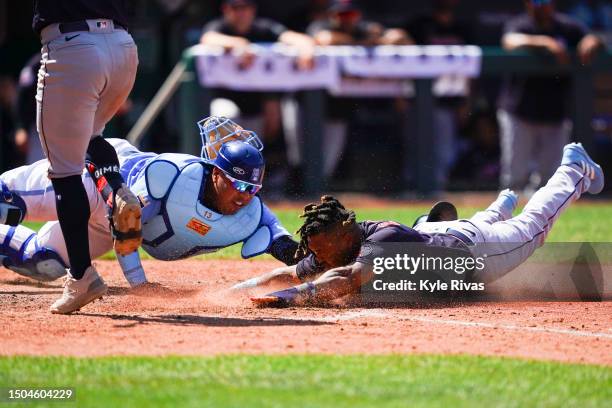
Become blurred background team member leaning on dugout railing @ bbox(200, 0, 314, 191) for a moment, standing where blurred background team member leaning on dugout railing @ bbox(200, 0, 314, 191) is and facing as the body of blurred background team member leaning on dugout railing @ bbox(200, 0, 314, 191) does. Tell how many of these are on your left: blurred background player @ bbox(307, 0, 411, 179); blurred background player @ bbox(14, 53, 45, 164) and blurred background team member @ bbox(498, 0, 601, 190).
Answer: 2

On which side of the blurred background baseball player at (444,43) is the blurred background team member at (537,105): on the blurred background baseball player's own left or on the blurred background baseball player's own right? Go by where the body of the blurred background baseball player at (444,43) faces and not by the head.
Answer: on the blurred background baseball player's own left

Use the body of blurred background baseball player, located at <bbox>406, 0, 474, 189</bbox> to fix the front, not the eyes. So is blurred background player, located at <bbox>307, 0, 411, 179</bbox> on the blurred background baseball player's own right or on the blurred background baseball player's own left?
on the blurred background baseball player's own right

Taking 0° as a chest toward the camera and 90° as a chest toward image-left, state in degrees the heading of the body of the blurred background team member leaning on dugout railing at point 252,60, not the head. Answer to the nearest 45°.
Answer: approximately 0°

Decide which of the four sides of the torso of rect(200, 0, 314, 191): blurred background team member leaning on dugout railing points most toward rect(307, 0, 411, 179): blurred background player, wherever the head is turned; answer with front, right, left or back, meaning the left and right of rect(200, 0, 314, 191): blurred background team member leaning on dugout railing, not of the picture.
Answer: left

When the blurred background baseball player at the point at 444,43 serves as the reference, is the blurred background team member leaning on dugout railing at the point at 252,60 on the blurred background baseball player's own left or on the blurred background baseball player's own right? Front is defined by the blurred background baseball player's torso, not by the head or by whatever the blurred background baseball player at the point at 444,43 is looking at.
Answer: on the blurred background baseball player's own right

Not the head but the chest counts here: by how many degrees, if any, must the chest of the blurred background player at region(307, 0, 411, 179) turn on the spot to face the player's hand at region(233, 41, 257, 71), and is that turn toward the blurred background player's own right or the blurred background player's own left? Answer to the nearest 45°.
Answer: approximately 45° to the blurred background player's own right

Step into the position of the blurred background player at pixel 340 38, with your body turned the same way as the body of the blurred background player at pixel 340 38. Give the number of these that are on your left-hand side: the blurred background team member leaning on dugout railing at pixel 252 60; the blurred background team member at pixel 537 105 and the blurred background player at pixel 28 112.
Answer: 1

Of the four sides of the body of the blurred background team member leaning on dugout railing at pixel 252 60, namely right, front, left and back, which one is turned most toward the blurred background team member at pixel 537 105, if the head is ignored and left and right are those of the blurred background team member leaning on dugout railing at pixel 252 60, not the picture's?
left

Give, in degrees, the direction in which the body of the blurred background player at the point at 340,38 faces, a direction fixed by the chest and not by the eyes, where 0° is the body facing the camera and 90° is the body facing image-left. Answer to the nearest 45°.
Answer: approximately 0°

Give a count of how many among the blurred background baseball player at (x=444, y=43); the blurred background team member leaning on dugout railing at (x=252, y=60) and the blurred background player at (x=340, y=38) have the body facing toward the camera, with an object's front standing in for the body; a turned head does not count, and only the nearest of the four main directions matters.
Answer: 3

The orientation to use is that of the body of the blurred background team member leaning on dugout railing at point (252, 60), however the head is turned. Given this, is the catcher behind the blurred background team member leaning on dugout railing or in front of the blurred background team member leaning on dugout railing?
in front
